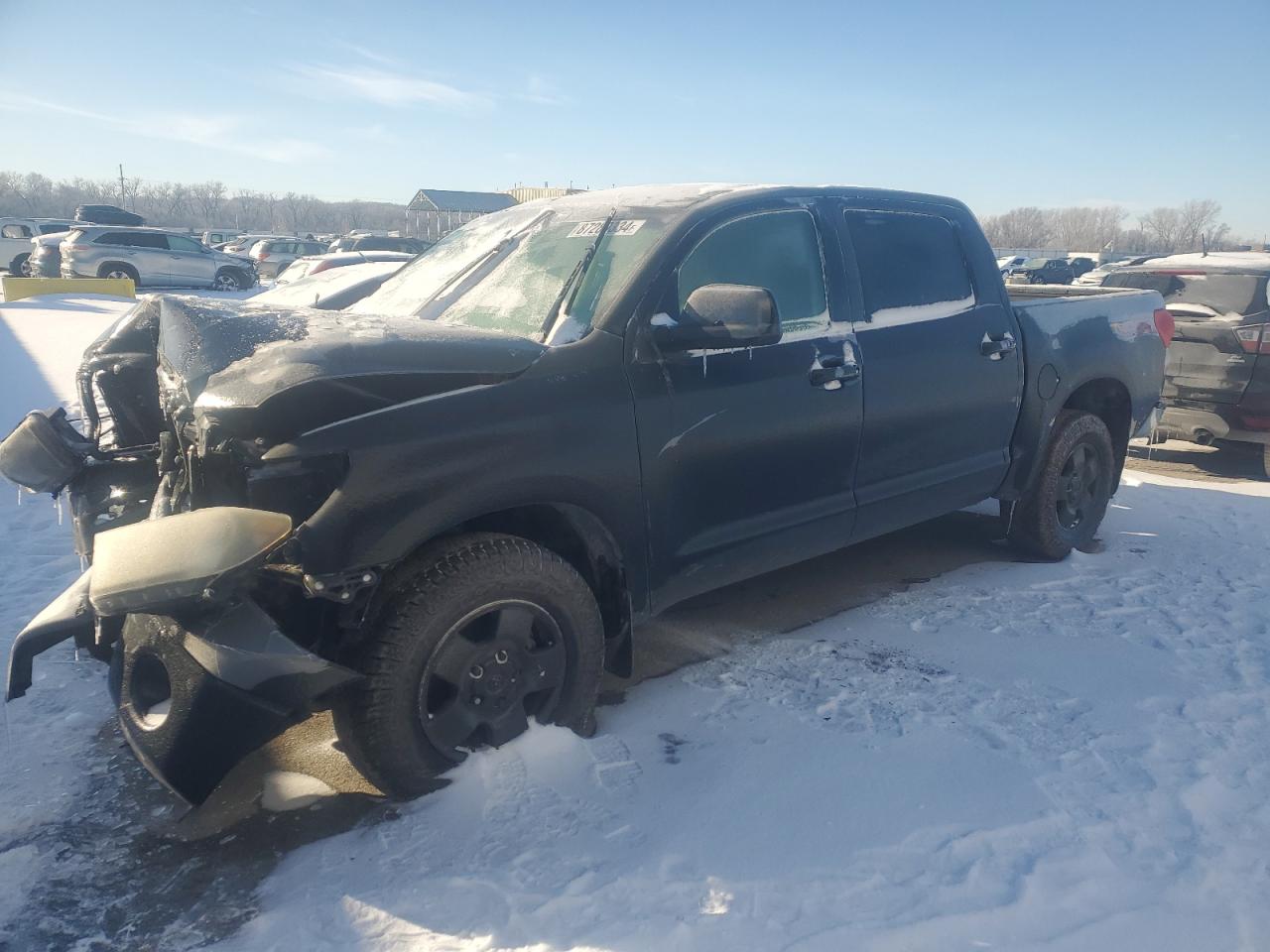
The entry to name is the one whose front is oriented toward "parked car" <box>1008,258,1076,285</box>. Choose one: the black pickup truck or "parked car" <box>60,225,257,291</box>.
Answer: "parked car" <box>60,225,257,291</box>

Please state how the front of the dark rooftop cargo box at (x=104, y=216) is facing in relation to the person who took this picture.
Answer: facing to the right of the viewer

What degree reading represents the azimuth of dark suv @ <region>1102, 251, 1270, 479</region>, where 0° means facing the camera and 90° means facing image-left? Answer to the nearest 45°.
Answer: approximately 225°

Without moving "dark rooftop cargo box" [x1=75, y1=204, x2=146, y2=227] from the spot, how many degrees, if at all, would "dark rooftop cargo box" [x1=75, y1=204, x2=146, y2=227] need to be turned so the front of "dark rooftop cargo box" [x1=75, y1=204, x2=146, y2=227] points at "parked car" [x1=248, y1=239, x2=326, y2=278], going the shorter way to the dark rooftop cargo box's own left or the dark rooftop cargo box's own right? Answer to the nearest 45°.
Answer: approximately 45° to the dark rooftop cargo box's own right

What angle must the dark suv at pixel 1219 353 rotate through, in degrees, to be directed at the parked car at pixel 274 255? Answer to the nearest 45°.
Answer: approximately 90° to its left

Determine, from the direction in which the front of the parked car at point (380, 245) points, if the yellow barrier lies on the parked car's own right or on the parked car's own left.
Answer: on the parked car's own right

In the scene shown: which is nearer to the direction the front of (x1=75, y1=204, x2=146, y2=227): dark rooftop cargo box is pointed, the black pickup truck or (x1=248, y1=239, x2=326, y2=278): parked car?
the parked car

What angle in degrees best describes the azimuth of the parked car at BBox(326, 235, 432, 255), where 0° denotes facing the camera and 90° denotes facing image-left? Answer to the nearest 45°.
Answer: approximately 270°

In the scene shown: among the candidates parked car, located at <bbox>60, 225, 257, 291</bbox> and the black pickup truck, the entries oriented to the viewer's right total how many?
1

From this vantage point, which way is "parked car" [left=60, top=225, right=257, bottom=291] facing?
to the viewer's right
